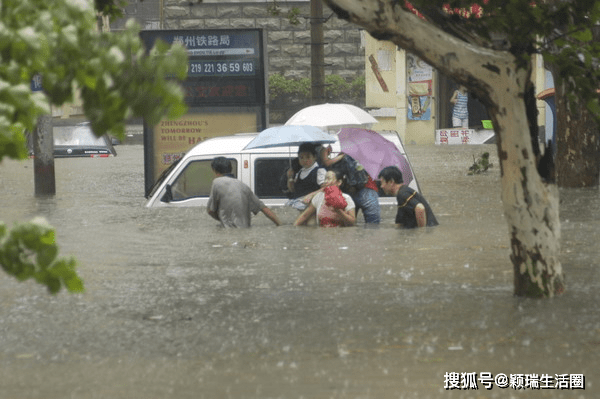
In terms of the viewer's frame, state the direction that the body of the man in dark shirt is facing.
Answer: to the viewer's left

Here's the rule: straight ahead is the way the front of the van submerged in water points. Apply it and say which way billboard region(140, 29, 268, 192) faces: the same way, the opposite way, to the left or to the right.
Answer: to the left

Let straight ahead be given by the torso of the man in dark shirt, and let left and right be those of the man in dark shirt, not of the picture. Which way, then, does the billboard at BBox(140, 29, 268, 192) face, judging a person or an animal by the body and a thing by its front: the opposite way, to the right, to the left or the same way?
to the left

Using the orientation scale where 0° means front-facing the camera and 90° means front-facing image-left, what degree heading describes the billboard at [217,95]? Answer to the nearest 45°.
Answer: approximately 0°

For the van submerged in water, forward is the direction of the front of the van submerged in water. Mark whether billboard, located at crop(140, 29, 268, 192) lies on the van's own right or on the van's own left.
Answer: on the van's own right

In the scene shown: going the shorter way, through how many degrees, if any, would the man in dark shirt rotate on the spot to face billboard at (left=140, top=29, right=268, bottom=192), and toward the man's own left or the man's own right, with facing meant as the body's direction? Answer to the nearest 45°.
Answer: approximately 45° to the man's own right

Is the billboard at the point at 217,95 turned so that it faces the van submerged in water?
yes

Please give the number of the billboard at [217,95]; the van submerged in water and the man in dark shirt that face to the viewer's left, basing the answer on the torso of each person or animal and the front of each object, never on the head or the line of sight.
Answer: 2

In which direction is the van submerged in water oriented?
to the viewer's left
